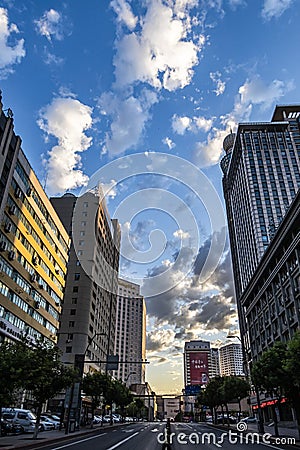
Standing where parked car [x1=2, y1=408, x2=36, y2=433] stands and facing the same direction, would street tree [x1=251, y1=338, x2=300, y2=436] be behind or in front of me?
in front

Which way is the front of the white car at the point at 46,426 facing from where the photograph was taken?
facing the viewer and to the right of the viewer

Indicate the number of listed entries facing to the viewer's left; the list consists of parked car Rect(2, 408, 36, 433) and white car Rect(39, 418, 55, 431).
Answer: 0

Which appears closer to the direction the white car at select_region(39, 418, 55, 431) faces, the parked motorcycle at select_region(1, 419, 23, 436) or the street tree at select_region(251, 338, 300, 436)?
the street tree

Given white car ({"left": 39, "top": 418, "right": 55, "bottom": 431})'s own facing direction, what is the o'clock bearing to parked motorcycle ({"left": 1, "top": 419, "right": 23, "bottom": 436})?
The parked motorcycle is roughly at 2 o'clock from the white car.

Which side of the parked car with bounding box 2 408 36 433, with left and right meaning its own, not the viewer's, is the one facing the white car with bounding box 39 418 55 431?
left
